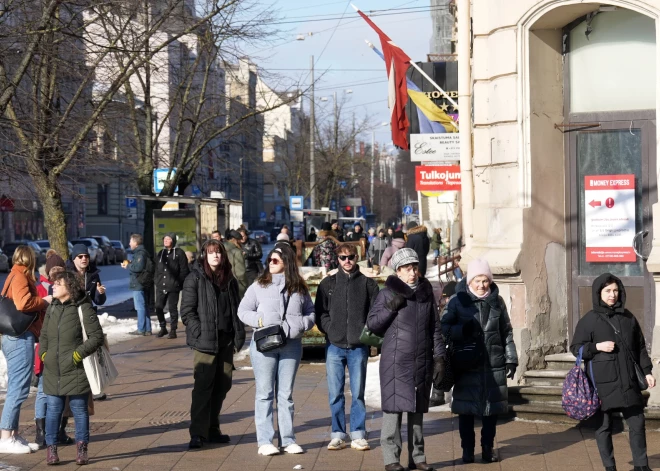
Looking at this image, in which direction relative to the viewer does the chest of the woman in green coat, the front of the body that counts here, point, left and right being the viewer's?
facing the viewer and to the left of the viewer

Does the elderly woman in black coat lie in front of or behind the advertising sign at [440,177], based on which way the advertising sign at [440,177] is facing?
in front

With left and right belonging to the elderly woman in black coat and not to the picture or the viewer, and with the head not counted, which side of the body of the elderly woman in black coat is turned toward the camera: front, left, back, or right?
front

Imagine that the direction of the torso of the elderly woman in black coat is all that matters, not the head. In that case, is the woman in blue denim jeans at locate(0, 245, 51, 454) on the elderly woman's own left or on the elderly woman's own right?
on the elderly woman's own right

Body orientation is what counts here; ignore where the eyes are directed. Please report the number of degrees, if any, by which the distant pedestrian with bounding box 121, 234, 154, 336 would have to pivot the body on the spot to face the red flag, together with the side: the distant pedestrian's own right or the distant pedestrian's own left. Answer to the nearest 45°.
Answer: approximately 180°

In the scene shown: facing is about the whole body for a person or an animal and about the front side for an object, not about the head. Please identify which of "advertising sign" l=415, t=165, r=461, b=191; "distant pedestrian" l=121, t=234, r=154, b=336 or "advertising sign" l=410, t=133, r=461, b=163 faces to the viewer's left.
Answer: the distant pedestrian

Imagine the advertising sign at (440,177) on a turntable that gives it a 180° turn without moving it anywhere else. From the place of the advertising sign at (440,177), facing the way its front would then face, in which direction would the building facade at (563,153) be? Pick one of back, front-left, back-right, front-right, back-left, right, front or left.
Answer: back

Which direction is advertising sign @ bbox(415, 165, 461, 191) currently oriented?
toward the camera

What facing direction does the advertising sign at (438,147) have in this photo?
toward the camera

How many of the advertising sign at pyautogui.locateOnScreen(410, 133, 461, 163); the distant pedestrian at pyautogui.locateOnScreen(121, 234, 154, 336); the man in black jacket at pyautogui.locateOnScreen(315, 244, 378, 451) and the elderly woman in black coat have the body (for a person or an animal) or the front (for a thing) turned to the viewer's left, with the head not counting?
1

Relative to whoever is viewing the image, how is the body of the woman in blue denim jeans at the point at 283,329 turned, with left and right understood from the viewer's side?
facing the viewer

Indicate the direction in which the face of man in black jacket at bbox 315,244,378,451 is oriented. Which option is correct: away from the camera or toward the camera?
toward the camera

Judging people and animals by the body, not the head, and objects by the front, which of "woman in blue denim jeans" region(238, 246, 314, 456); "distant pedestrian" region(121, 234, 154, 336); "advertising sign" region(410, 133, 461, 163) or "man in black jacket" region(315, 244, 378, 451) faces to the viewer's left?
the distant pedestrian

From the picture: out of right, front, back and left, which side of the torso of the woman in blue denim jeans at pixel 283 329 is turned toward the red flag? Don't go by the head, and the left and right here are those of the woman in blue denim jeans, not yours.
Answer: back

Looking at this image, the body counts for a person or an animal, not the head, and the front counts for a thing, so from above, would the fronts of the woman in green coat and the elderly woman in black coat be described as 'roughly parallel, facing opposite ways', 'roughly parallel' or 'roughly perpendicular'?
roughly parallel
